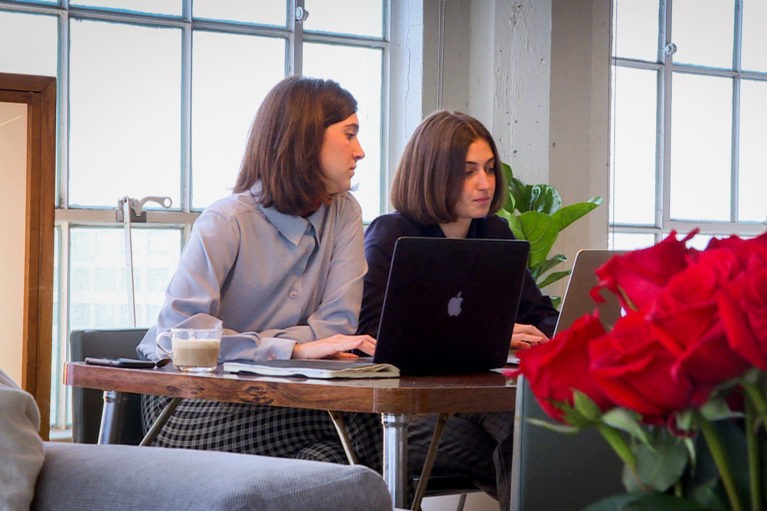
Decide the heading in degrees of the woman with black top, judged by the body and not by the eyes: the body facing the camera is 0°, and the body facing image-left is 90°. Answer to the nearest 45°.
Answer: approximately 315°

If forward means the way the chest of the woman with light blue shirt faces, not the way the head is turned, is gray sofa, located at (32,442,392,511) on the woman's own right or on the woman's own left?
on the woman's own right

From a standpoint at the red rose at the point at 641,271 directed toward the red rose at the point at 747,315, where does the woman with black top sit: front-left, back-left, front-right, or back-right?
back-left

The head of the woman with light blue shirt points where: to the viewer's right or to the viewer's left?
to the viewer's right

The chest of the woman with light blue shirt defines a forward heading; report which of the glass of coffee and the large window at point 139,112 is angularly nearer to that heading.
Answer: the glass of coffee

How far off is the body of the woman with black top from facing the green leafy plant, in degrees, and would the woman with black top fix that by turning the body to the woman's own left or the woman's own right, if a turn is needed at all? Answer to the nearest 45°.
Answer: approximately 135° to the woman's own left

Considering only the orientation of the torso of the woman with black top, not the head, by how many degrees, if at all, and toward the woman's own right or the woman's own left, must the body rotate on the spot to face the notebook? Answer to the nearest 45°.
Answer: approximately 45° to the woman's own right

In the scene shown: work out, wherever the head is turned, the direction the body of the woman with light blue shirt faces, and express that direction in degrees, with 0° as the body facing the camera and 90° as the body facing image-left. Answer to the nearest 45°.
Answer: approximately 315°
